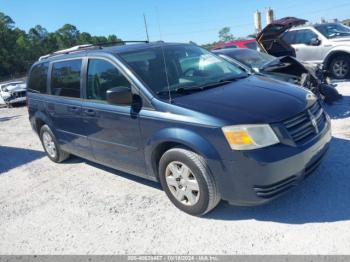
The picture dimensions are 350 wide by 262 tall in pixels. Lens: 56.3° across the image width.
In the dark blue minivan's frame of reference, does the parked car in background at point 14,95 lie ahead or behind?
behind

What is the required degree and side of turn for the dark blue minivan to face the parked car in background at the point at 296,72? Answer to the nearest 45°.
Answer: approximately 90° to its left

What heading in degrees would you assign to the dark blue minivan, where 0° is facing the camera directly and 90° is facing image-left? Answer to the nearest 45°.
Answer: approximately 315°

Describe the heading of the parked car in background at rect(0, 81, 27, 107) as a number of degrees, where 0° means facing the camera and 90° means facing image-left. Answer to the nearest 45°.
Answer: approximately 315°
